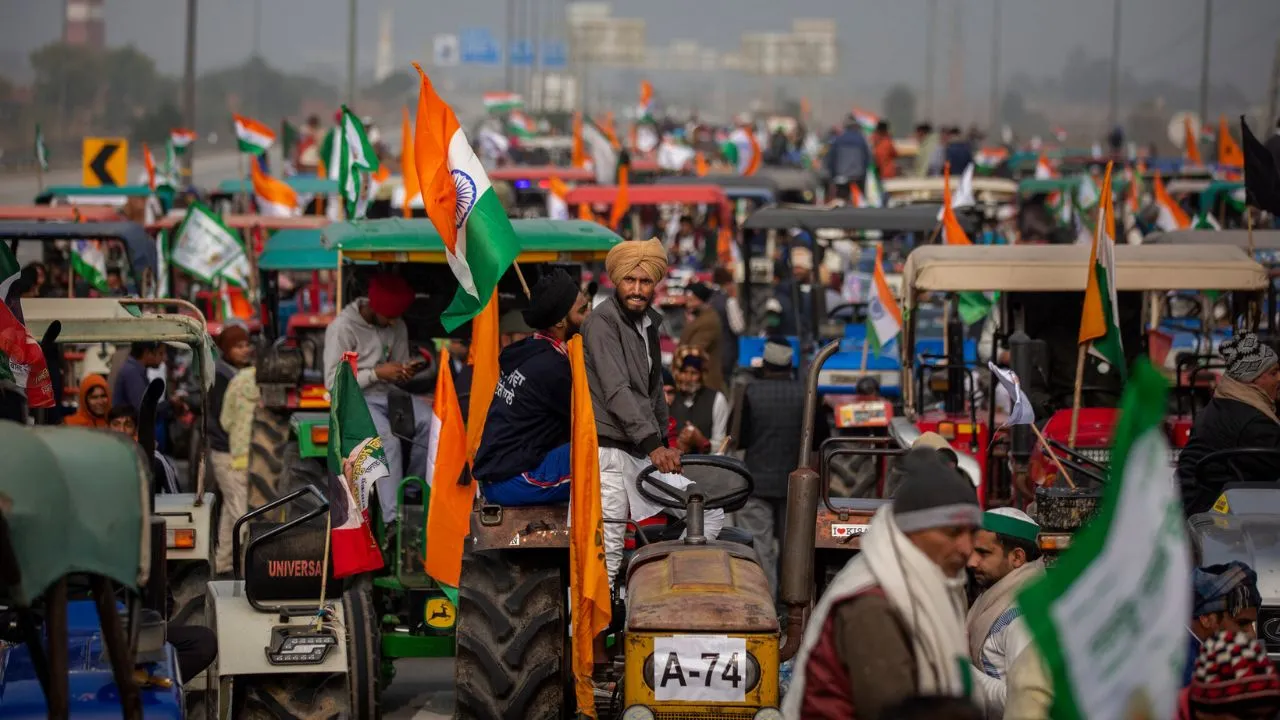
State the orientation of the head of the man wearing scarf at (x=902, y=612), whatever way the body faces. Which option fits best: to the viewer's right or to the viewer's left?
to the viewer's right

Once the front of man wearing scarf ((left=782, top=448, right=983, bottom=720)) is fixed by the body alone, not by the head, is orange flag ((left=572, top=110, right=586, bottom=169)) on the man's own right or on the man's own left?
on the man's own left

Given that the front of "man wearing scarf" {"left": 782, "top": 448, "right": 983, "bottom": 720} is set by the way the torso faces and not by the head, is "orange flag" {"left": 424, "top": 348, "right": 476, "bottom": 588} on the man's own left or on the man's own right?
on the man's own left

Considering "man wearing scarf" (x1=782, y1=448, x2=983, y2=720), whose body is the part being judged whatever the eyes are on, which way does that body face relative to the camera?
to the viewer's right

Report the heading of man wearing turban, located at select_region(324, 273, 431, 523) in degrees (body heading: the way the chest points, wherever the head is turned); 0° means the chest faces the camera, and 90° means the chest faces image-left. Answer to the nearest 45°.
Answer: approximately 315°

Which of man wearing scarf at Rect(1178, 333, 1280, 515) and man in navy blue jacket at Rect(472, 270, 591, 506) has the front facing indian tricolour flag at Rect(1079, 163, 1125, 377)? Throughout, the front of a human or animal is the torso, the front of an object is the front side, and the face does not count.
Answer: the man in navy blue jacket

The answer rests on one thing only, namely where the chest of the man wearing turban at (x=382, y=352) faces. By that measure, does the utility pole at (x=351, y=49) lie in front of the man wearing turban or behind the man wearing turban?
behind

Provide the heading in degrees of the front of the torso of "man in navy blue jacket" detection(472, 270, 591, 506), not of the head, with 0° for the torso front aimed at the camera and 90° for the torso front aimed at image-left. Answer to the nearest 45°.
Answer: approximately 225°
